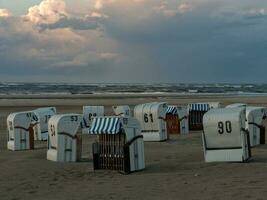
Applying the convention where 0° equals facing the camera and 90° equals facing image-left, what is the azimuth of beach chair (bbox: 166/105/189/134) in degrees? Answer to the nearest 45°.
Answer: approximately 45°

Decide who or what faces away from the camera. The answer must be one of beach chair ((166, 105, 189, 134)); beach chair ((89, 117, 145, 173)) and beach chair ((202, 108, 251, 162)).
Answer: beach chair ((202, 108, 251, 162))

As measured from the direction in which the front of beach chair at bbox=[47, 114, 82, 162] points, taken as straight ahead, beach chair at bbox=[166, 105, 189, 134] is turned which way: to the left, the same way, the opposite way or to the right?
the opposite way

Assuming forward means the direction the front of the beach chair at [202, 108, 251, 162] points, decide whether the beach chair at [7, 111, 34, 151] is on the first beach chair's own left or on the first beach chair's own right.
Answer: on the first beach chair's own left

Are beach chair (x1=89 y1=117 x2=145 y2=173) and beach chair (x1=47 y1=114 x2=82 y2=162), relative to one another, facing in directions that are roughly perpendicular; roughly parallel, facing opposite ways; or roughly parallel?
roughly parallel, facing opposite ways

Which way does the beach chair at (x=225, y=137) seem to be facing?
away from the camera

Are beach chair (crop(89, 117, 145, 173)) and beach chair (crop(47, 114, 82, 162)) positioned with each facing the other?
no

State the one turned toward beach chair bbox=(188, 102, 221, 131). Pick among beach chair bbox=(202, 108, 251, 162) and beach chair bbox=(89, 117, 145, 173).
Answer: beach chair bbox=(202, 108, 251, 162)

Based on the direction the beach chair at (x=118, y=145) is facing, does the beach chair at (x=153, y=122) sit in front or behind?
behind

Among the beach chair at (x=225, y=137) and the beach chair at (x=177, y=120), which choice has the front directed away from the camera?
the beach chair at (x=225, y=137)

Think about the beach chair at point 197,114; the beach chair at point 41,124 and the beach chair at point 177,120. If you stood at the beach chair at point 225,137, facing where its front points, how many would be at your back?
0

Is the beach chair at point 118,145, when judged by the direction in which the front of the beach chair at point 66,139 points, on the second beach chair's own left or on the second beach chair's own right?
on the second beach chair's own right

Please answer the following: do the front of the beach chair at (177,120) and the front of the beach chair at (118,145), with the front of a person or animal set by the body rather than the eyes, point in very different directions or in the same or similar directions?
same or similar directions

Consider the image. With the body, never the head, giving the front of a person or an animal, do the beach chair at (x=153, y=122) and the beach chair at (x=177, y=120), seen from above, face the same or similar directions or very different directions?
very different directions

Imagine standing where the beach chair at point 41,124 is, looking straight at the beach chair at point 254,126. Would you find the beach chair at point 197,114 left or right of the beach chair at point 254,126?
left

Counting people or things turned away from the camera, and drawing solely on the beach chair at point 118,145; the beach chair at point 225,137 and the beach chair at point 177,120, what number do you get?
1

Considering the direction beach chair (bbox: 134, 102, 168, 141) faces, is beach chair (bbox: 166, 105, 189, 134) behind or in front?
in front
